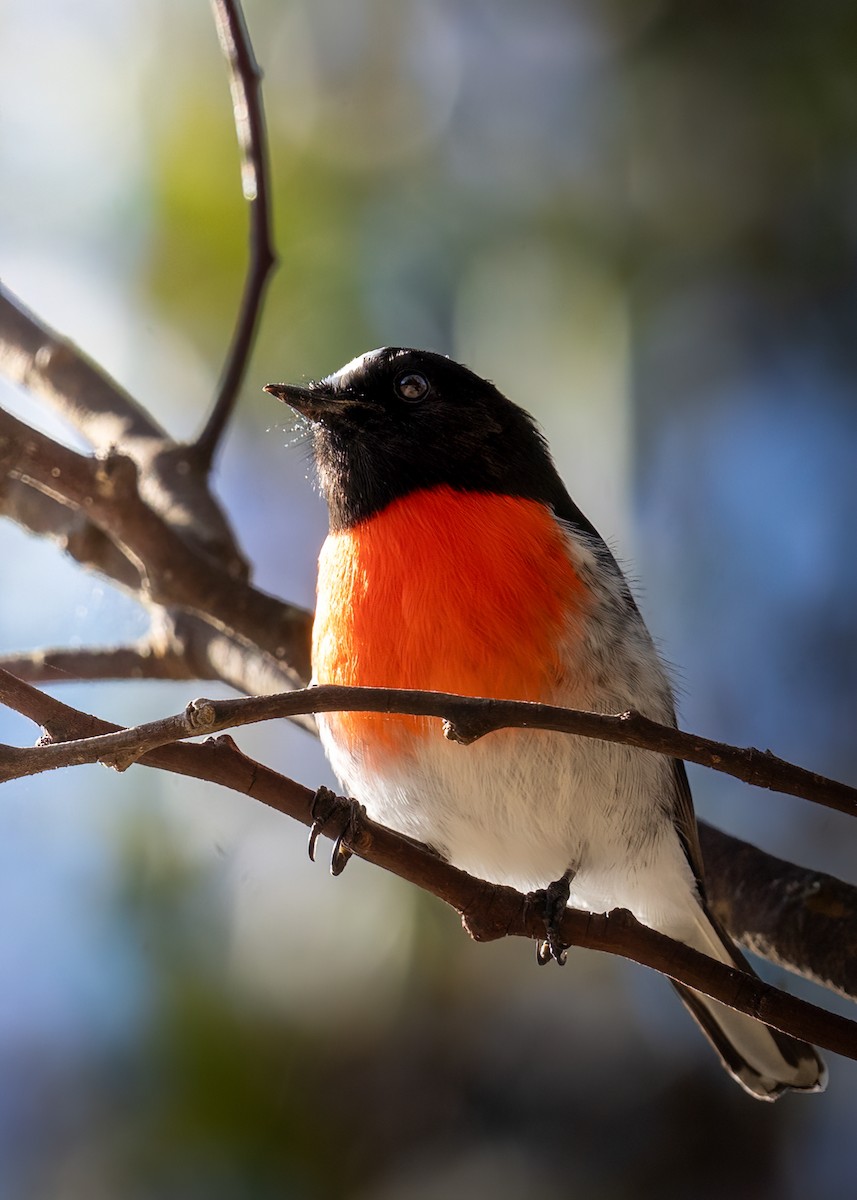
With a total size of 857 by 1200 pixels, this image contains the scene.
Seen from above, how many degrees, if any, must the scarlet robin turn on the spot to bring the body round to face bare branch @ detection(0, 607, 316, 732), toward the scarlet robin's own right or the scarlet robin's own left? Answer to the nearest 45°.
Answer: approximately 90° to the scarlet robin's own right

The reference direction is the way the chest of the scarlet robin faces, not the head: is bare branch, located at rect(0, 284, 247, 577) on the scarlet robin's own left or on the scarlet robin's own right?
on the scarlet robin's own right

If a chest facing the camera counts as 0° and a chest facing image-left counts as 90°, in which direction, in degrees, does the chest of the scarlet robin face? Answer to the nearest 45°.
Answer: approximately 45°

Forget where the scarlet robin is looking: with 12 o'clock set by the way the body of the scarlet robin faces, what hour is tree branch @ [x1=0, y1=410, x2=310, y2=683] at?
The tree branch is roughly at 2 o'clock from the scarlet robin.

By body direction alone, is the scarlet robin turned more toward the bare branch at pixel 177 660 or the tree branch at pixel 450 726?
the tree branch

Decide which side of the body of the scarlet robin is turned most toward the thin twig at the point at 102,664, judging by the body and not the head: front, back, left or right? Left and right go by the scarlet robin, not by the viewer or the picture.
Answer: right
